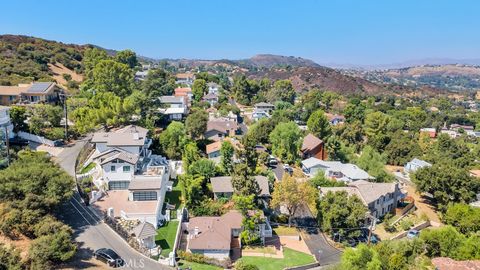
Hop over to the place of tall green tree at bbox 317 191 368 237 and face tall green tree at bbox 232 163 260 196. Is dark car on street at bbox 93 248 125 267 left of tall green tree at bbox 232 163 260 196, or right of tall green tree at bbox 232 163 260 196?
left

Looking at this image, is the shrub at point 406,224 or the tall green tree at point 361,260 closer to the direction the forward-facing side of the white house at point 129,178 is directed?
the tall green tree

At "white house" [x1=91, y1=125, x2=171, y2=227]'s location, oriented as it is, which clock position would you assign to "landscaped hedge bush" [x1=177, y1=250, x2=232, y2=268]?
The landscaped hedge bush is roughly at 11 o'clock from the white house.

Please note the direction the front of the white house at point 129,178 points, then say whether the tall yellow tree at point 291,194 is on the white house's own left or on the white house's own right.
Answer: on the white house's own left

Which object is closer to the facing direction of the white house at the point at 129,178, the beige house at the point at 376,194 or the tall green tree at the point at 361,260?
the tall green tree

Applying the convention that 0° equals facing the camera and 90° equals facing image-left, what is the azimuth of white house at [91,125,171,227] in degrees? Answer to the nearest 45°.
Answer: approximately 0°

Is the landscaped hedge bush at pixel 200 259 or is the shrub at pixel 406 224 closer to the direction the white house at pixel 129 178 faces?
the landscaped hedge bush

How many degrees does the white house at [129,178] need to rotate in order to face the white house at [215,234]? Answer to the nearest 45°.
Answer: approximately 45° to its left

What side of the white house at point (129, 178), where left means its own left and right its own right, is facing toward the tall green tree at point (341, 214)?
left

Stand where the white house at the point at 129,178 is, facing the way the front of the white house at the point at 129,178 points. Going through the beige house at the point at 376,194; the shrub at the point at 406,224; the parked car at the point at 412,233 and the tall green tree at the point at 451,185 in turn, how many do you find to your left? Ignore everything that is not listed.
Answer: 4

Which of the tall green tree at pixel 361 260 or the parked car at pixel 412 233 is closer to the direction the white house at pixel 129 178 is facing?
the tall green tree

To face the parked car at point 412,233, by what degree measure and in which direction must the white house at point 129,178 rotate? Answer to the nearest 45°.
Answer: approximately 90° to its left

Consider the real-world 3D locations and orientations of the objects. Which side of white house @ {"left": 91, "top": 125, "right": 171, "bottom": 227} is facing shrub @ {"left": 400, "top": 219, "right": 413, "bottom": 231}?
left

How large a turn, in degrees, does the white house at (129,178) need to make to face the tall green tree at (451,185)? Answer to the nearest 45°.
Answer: approximately 90° to its left
